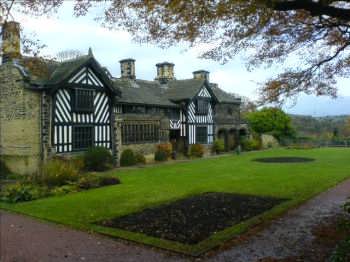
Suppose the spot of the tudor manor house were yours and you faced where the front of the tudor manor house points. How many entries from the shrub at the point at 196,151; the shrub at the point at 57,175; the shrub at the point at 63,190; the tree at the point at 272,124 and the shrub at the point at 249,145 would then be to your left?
3

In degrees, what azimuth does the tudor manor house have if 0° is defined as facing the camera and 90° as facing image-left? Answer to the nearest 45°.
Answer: approximately 315°

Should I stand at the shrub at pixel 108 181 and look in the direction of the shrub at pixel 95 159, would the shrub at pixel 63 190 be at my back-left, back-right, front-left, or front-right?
back-left

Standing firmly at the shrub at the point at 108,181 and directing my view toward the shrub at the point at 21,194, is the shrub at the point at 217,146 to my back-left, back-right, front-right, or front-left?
back-right

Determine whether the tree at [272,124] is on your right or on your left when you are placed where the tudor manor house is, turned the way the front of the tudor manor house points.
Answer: on your left

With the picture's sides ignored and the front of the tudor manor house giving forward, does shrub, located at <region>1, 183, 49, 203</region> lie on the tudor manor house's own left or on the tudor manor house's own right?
on the tudor manor house's own right

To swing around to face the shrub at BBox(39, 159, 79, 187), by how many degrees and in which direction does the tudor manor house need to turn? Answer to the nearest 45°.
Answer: approximately 45° to its right

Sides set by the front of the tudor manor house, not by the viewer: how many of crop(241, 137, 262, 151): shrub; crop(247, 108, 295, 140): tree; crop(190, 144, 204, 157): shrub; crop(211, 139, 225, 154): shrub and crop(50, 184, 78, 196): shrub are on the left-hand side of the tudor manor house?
4

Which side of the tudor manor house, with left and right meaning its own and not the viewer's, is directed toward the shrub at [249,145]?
left

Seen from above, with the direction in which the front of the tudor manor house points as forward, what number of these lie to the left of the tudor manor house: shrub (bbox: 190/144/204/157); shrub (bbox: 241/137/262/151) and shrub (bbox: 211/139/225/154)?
3
